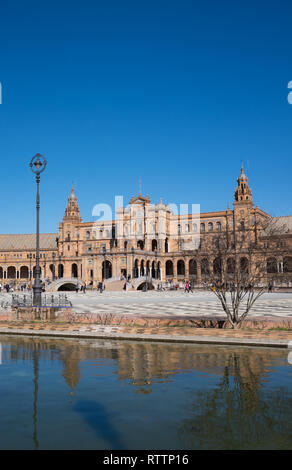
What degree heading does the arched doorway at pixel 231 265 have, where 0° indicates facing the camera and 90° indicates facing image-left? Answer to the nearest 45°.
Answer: approximately 0°

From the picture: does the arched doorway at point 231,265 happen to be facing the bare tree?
yes
